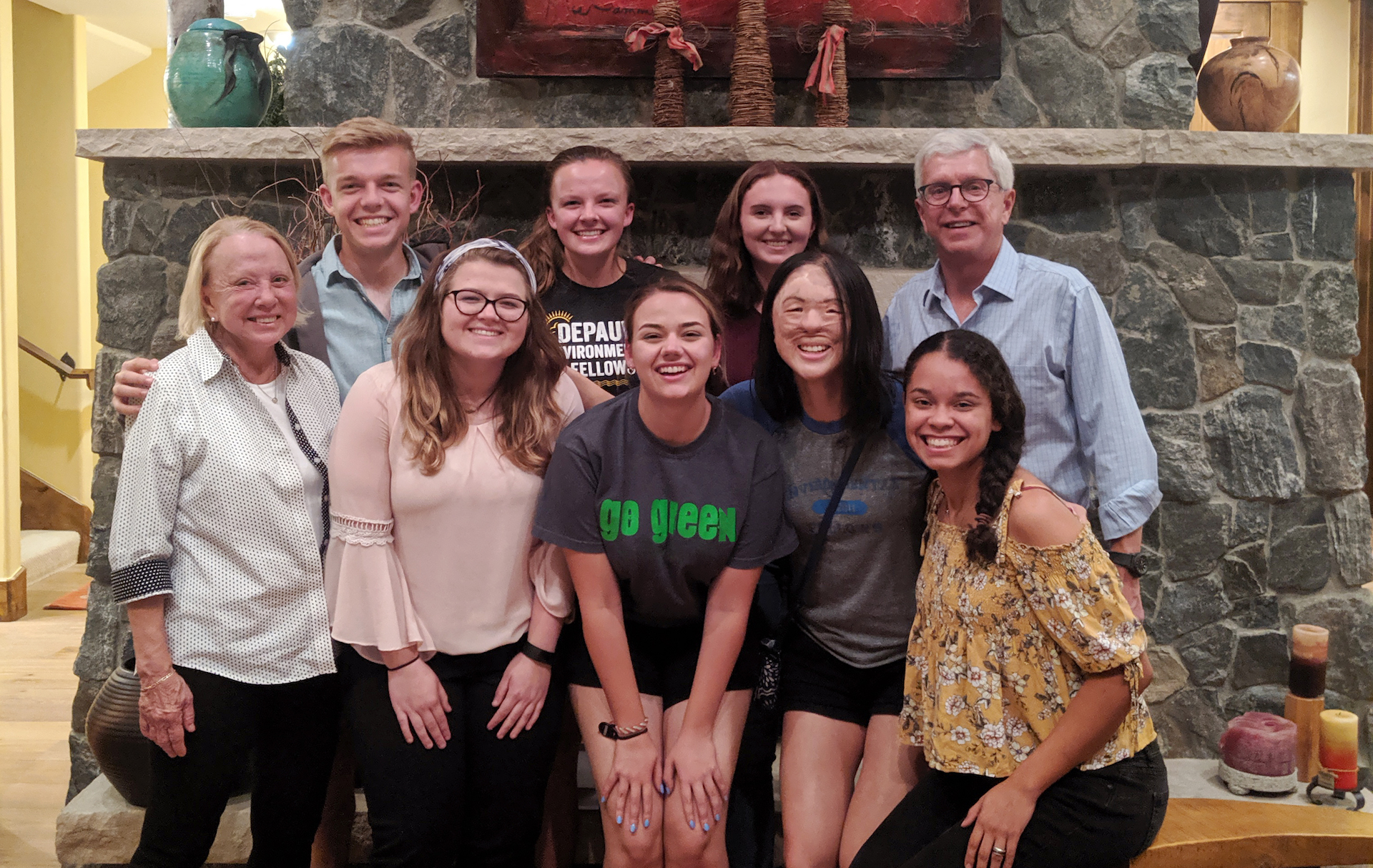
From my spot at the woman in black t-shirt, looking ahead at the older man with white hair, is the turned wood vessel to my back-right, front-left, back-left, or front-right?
front-left

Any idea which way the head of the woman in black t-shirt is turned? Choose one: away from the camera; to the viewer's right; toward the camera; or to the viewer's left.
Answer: toward the camera

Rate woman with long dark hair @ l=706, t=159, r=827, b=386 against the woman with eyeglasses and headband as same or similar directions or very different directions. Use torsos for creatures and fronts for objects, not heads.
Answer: same or similar directions

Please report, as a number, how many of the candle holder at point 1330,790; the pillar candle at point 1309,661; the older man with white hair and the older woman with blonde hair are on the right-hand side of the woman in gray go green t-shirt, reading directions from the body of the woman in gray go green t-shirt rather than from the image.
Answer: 1

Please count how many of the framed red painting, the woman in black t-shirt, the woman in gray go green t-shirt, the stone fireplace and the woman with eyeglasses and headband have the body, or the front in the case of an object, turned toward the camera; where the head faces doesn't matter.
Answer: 5

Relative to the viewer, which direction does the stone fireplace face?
toward the camera

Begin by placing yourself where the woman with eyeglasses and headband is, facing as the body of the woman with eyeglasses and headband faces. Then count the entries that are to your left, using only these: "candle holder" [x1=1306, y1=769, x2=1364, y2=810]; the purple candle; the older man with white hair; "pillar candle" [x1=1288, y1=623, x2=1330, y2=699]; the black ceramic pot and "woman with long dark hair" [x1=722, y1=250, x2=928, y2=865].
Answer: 5

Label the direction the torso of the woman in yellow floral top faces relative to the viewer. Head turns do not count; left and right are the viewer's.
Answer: facing the viewer and to the left of the viewer

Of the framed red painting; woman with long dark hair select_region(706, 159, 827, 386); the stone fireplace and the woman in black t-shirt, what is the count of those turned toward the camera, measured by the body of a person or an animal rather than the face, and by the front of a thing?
4

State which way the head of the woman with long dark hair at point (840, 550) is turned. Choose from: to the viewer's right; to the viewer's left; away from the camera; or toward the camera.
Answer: toward the camera

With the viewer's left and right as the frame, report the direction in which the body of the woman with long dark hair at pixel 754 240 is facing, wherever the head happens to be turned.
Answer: facing the viewer

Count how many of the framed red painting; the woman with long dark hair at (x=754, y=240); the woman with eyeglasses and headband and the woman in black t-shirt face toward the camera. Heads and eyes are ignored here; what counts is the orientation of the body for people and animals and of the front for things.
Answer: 4

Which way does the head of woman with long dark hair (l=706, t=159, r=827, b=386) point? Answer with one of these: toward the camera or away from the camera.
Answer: toward the camera

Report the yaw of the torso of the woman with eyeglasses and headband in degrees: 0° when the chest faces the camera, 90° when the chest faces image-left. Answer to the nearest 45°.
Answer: approximately 0°
